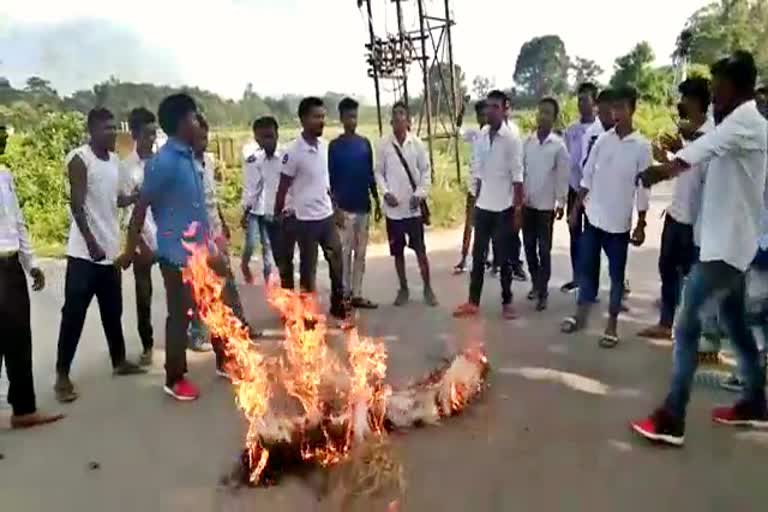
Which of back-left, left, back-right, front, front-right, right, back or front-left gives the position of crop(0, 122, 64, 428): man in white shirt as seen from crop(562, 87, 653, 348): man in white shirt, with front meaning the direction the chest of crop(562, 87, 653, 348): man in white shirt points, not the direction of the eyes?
front

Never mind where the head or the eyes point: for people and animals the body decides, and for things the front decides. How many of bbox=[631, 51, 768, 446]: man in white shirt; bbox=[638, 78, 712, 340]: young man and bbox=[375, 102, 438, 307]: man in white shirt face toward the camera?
1

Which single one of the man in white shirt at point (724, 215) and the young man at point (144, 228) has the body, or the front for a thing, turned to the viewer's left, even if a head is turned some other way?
the man in white shirt

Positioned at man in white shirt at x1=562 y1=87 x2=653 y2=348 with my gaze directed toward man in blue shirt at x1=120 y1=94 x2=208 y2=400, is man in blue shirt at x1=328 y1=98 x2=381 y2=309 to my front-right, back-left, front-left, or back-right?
front-right

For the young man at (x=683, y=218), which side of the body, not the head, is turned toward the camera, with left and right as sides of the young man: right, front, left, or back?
left

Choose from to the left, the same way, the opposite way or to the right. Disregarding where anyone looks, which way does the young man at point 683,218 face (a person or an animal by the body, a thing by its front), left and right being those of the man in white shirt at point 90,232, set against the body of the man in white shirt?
the opposite way

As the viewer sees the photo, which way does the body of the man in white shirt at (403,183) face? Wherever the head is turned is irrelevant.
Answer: toward the camera

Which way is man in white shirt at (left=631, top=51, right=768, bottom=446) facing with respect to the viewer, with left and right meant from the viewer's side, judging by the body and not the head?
facing to the left of the viewer

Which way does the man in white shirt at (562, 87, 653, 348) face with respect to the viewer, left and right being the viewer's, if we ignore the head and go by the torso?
facing the viewer and to the left of the viewer

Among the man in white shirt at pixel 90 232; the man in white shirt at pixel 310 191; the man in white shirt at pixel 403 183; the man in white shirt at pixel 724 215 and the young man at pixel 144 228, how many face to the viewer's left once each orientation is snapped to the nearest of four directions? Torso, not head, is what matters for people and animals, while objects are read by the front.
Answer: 1

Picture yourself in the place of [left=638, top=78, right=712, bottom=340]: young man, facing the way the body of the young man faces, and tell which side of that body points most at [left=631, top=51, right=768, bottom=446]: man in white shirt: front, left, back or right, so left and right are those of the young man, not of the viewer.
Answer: left

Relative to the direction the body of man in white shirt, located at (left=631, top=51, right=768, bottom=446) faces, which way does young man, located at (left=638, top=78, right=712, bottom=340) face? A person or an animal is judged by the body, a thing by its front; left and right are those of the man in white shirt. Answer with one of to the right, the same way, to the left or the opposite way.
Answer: the same way

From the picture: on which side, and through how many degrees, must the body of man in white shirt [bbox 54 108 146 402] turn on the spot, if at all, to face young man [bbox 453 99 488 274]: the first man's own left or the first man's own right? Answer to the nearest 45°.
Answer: approximately 90° to the first man's own left

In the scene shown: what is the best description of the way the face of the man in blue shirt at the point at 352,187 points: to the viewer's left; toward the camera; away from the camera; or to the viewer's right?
toward the camera

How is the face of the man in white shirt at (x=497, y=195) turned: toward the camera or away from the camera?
toward the camera

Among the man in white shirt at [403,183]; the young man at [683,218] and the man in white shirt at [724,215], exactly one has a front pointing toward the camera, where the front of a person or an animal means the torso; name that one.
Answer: the man in white shirt at [403,183]
